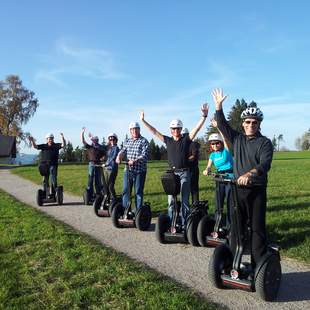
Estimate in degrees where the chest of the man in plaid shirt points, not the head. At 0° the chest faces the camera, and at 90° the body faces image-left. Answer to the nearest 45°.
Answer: approximately 45°

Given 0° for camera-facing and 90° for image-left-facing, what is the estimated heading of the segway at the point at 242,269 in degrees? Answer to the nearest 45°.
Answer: approximately 45°

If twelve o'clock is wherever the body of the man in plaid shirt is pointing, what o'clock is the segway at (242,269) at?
The segway is roughly at 10 o'clock from the man in plaid shirt.

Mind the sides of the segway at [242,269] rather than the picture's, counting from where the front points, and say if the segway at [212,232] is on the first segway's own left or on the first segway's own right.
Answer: on the first segway's own right
